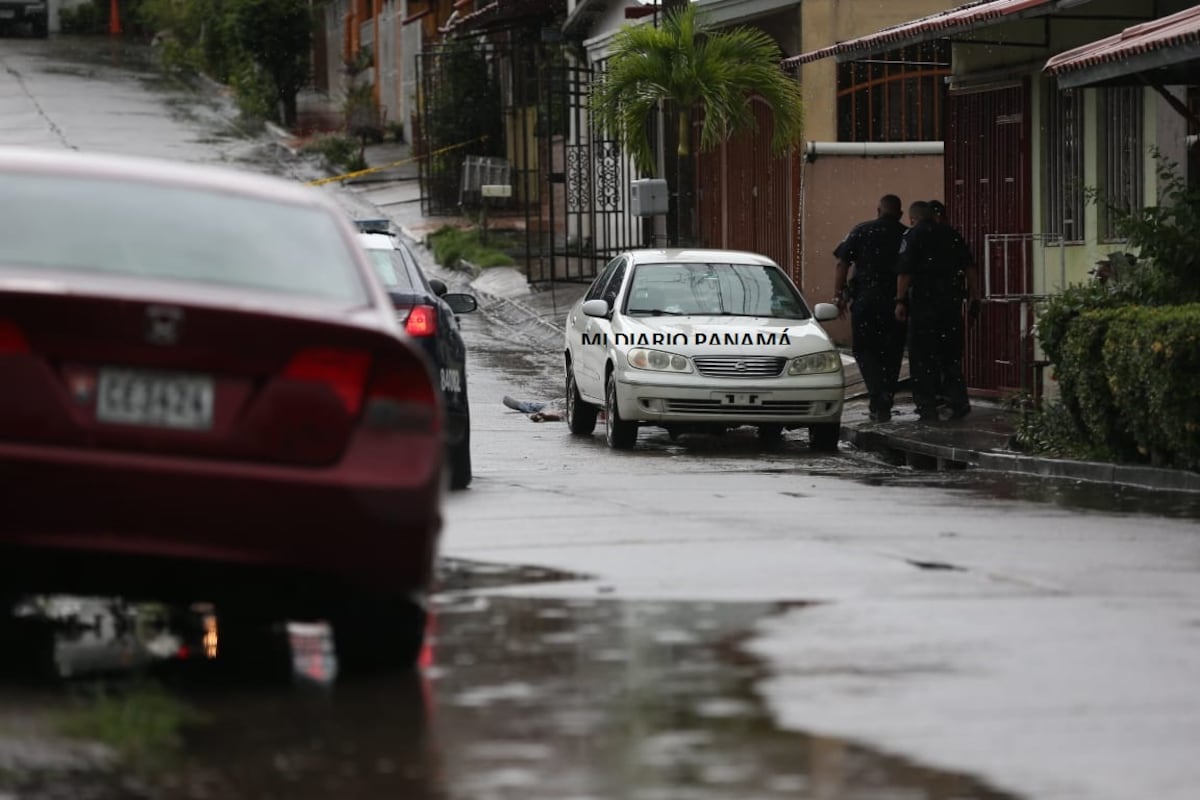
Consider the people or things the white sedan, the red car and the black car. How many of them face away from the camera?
2

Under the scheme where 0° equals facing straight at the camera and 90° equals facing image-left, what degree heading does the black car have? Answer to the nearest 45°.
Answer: approximately 180°

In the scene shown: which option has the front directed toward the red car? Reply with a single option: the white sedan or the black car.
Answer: the white sedan

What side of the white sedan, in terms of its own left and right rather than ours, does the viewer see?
front

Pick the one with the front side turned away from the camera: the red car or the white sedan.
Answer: the red car

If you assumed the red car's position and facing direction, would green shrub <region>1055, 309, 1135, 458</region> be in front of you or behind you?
in front

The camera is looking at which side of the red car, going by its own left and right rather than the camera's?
back

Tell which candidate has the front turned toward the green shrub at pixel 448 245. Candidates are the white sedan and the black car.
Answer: the black car

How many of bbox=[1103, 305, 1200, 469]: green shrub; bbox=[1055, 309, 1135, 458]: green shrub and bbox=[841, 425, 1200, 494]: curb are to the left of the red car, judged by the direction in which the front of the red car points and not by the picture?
0

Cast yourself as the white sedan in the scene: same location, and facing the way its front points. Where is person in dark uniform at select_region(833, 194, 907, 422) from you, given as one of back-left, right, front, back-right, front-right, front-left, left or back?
back-left

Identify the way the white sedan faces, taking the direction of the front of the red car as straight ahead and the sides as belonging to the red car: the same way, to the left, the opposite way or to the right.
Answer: the opposite way

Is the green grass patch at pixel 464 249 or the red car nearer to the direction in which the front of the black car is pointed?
the green grass patch

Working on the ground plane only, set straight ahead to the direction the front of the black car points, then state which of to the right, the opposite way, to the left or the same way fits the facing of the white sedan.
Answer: the opposite way

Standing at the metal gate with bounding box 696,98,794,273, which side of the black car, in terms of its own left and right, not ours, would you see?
front

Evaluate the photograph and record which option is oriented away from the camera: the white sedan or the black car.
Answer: the black car

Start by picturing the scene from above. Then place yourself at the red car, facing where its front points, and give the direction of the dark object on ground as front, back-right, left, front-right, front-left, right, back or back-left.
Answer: front

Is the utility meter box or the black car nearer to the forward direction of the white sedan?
the black car

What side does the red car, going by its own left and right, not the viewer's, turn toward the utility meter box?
front

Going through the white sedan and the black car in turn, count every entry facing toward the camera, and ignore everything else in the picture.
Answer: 1

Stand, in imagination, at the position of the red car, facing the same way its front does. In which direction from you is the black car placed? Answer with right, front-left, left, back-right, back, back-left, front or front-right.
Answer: front

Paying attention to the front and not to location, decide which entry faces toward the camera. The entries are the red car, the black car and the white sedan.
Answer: the white sedan

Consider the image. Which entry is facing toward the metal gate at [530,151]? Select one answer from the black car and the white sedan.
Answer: the black car

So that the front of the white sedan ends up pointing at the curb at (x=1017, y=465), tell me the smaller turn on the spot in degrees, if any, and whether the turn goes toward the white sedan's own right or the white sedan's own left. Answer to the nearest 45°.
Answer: approximately 45° to the white sedan's own left
